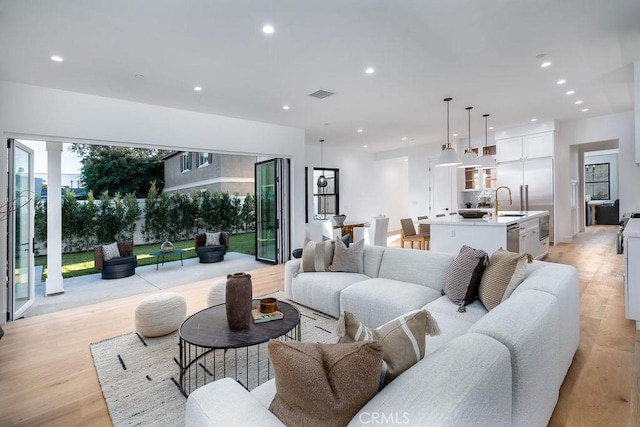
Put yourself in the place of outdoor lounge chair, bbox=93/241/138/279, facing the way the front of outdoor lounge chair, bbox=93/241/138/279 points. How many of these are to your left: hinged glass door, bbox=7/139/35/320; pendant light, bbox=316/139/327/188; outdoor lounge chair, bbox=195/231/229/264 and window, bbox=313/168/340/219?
3

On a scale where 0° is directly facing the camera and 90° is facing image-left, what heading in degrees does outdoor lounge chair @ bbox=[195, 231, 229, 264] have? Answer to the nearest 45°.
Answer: approximately 0°

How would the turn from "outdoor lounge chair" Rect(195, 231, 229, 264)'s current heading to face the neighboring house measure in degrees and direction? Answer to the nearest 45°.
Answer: approximately 180°
